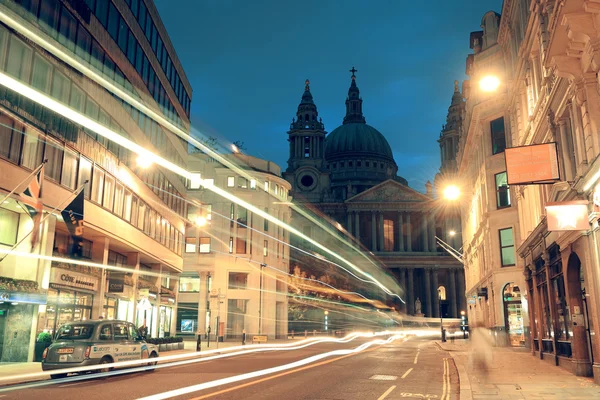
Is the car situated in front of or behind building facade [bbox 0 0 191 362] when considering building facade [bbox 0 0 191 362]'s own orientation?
in front

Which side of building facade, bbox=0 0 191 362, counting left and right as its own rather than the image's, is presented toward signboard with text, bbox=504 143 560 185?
front

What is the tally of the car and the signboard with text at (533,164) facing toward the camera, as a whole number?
1

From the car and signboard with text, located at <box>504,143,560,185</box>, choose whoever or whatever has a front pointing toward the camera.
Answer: the signboard with text

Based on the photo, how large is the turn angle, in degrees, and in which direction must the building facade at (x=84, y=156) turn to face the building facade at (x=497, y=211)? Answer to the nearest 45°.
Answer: approximately 45° to its left

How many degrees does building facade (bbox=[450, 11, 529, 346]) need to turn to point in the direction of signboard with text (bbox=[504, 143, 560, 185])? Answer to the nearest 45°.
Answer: approximately 45° to its left

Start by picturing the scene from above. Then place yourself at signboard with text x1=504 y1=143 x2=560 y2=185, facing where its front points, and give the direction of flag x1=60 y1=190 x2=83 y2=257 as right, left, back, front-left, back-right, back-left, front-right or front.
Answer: right

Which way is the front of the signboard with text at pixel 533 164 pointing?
toward the camera

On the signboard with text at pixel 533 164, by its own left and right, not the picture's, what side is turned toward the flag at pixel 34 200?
right

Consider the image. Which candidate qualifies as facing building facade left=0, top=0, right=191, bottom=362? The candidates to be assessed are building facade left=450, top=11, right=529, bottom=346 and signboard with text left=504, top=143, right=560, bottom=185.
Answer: building facade left=450, top=11, right=529, bottom=346

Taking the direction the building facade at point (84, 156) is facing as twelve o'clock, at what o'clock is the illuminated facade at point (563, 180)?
The illuminated facade is roughly at 12 o'clock from the building facade.

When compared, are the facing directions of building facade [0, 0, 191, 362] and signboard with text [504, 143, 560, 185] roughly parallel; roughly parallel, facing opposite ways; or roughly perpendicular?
roughly perpendicular

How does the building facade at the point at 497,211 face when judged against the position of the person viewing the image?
facing the viewer and to the left of the viewer

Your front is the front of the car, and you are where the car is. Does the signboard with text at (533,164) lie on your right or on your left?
on your right
